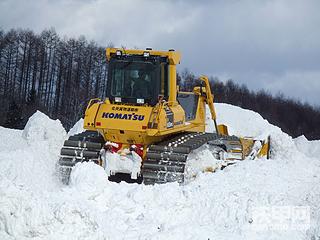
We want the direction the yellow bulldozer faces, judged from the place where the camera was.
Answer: facing away from the viewer and to the right of the viewer

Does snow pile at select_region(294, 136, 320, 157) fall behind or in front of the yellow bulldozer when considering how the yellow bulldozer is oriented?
in front

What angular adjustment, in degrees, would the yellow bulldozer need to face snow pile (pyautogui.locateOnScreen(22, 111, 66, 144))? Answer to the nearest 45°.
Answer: approximately 90° to its left

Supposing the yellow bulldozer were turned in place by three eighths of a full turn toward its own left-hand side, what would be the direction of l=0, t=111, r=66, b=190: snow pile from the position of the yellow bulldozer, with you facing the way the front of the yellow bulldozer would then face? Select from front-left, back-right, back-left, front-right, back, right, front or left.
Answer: front
